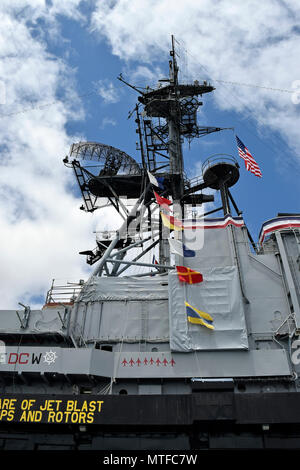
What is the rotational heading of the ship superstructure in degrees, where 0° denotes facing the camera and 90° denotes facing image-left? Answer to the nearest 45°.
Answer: approximately 90°
